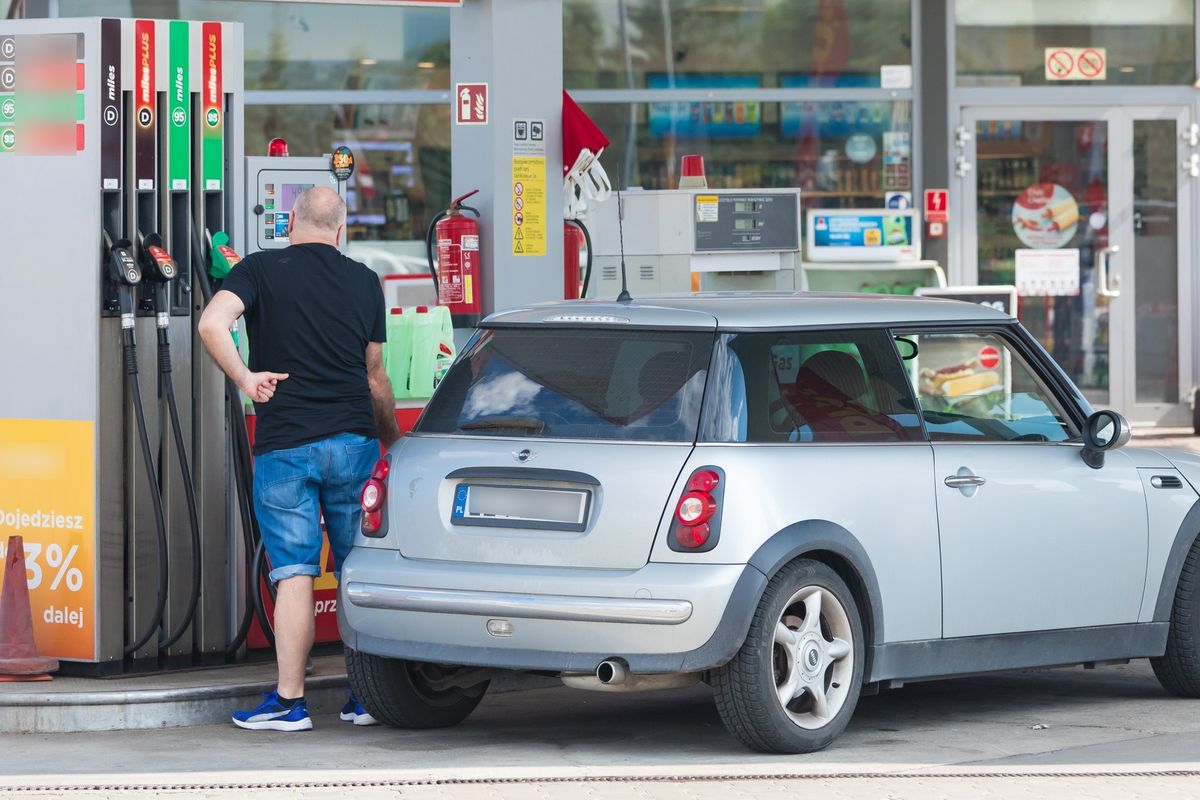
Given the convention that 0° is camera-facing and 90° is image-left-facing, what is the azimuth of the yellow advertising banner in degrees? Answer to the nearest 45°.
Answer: approximately 0°

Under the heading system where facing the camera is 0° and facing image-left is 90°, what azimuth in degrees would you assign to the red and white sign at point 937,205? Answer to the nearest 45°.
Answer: approximately 0°

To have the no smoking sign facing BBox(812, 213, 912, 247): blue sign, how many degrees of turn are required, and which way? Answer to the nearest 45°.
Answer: approximately 45° to its right

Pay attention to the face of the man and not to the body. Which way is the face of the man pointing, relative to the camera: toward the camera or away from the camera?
away from the camera
